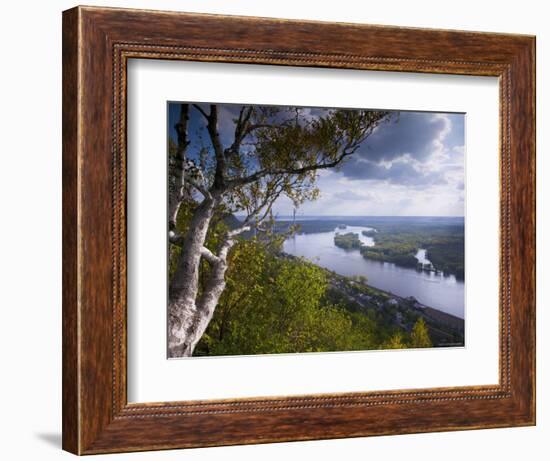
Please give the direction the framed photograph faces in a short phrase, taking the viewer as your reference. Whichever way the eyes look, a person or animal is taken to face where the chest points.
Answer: facing the viewer and to the right of the viewer
